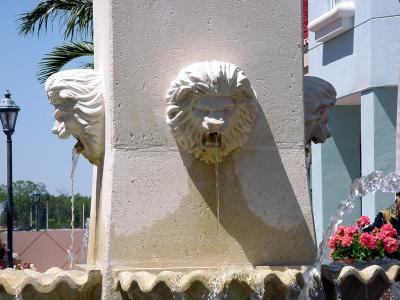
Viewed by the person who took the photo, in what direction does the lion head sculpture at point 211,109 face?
facing the viewer

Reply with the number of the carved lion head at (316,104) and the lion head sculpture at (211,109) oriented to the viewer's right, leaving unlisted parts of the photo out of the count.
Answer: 1

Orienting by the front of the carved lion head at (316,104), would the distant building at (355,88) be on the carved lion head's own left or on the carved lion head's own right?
on the carved lion head's own left

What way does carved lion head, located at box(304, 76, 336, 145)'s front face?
to the viewer's right

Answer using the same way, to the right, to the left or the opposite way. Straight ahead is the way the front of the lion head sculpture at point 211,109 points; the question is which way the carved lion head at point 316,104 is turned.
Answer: to the left
